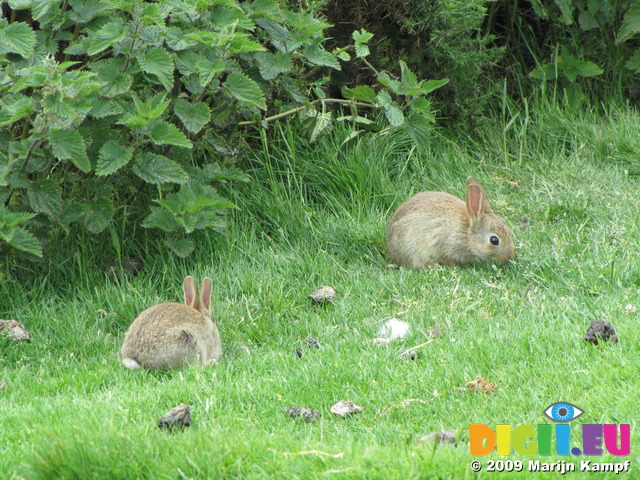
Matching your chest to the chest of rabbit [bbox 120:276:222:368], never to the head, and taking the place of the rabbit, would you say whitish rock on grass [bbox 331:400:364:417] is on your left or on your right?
on your right

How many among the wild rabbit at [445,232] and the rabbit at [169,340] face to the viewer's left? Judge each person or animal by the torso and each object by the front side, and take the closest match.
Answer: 0

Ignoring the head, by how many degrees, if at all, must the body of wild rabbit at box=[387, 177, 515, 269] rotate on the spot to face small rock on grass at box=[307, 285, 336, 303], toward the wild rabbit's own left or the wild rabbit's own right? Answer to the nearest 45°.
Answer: approximately 135° to the wild rabbit's own right

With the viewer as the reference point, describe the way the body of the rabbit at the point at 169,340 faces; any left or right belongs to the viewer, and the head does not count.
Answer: facing away from the viewer and to the right of the viewer

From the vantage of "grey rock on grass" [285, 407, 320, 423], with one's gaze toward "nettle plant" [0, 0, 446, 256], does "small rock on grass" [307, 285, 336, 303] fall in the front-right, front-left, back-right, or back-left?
front-right

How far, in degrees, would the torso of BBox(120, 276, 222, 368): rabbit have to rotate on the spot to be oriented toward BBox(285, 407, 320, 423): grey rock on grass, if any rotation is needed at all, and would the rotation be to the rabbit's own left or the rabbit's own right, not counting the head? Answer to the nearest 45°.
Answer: approximately 90° to the rabbit's own right

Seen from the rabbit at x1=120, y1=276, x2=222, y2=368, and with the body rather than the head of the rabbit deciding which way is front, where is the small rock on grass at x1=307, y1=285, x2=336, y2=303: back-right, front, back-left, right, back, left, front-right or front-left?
front

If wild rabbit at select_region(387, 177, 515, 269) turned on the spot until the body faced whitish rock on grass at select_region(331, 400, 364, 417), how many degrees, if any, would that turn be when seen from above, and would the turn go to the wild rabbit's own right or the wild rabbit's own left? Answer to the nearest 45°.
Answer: approximately 90° to the wild rabbit's own right

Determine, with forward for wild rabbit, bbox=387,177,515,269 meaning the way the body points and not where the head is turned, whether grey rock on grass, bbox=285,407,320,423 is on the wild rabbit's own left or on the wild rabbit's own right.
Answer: on the wild rabbit's own right

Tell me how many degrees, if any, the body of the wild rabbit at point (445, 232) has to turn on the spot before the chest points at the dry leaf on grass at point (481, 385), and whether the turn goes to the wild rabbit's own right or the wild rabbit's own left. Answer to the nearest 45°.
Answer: approximately 90° to the wild rabbit's own right

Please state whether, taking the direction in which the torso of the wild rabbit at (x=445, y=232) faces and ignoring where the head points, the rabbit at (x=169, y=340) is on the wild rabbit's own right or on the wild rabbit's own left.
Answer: on the wild rabbit's own right

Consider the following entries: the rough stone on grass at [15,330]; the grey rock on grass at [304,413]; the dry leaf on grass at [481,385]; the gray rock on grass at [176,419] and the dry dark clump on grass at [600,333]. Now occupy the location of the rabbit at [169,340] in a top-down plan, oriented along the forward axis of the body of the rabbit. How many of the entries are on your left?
1

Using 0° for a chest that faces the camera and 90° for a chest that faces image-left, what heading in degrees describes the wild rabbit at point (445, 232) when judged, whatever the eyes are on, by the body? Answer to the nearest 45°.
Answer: approximately 270°

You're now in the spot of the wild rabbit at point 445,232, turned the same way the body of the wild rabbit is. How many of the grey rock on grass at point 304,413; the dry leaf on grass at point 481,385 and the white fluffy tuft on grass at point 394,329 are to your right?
3
